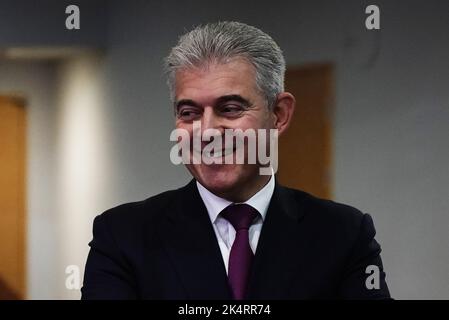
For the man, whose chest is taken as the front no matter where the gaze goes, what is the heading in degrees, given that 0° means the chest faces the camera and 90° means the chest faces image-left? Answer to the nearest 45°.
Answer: approximately 0°
